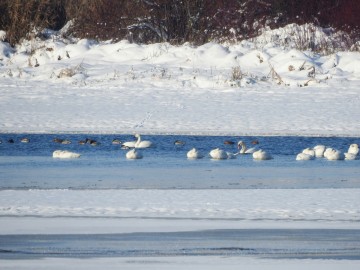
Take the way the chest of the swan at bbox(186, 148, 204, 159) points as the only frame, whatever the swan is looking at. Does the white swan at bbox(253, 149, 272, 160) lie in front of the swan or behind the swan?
behind

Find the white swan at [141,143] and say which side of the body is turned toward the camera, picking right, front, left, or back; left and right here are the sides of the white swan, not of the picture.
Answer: left

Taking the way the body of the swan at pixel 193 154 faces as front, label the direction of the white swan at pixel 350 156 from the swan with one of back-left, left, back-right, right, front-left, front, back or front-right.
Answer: back

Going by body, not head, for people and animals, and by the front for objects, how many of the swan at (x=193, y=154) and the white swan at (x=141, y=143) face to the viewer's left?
2

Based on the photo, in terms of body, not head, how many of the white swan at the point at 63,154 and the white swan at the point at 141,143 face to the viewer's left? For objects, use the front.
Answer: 2

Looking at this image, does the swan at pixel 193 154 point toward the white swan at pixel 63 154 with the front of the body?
yes

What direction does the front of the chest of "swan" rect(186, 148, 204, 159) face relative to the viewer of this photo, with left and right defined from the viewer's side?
facing to the left of the viewer

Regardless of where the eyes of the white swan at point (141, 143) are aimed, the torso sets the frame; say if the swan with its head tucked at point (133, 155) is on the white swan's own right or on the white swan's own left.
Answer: on the white swan's own left

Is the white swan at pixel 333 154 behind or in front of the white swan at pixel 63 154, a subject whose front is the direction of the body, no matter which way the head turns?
behind

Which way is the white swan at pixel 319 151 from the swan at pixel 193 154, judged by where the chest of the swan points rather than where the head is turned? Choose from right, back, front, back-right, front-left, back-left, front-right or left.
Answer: back

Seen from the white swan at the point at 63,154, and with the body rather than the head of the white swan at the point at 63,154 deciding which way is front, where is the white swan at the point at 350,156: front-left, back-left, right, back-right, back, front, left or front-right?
back

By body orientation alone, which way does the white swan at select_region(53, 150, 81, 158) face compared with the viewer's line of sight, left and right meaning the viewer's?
facing to the left of the viewer
